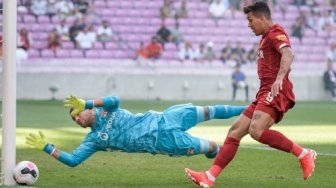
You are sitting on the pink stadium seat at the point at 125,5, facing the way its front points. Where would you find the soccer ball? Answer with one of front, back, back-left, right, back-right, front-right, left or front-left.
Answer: front

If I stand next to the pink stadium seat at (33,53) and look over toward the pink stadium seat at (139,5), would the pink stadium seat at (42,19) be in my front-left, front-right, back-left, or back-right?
front-left

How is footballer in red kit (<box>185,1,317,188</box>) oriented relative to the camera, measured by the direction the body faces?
to the viewer's left

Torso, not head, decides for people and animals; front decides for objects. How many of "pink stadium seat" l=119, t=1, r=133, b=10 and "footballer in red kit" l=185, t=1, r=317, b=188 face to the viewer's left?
1

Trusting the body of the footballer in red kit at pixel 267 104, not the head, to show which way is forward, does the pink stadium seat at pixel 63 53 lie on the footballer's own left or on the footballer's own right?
on the footballer's own right

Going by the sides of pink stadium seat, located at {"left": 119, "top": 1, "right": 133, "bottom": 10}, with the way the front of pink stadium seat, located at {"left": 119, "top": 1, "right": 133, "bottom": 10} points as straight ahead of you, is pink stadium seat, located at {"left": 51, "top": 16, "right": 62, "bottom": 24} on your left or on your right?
on your right

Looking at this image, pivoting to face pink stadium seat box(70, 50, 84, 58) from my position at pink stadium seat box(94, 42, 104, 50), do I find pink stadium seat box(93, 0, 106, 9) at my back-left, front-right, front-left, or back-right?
back-right

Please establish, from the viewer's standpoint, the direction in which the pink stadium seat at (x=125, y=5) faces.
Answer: facing the viewer

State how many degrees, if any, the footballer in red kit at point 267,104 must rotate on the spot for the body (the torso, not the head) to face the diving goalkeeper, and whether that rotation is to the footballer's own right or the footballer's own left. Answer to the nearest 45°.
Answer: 0° — they already face them

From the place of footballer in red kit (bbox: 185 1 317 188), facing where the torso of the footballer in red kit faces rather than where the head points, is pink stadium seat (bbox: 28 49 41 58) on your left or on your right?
on your right

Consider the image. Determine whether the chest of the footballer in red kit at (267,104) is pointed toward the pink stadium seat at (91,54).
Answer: no

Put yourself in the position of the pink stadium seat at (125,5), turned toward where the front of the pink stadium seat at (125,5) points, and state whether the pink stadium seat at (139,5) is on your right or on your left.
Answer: on your left

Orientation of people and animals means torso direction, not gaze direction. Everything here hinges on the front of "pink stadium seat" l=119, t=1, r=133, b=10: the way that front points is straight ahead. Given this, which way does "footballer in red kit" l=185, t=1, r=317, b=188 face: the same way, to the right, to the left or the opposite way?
to the right

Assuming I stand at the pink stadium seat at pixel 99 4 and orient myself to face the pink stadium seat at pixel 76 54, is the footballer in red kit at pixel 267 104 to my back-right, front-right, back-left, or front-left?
front-left
